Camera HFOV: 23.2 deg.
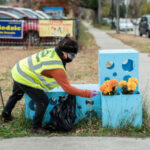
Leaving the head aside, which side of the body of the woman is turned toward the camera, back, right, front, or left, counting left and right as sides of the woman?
right

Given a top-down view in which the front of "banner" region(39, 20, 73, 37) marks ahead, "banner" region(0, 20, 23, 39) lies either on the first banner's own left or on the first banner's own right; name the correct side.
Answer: on the first banner's own right

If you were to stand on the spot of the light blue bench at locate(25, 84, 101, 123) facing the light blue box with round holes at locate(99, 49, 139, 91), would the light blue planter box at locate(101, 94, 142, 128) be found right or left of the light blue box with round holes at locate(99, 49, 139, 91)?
right

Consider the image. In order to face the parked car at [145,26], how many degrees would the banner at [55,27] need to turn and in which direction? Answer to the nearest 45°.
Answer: approximately 135° to its left

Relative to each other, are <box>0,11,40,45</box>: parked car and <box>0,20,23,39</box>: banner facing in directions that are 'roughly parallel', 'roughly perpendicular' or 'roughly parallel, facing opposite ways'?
roughly perpendicular

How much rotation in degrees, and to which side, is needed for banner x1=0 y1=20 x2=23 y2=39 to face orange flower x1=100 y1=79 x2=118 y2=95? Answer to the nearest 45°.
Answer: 0° — it already faces it

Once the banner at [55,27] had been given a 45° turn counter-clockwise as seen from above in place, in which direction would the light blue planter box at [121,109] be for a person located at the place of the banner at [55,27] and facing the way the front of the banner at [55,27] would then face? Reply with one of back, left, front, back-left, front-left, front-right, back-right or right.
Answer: front-right

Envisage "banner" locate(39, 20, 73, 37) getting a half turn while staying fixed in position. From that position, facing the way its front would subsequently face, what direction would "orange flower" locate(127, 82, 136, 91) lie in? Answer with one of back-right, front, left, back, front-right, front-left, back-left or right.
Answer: back

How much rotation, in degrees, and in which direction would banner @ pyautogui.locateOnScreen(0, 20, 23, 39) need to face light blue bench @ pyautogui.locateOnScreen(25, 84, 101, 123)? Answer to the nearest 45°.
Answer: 0° — it already faces it

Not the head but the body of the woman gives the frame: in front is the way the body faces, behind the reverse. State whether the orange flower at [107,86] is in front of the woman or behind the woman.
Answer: in front

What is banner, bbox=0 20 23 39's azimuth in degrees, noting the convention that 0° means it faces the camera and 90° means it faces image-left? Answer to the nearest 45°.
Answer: approximately 0°

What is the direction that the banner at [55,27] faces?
toward the camera

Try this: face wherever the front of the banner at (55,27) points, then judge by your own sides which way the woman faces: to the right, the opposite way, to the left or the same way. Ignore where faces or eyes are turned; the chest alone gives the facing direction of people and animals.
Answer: to the left

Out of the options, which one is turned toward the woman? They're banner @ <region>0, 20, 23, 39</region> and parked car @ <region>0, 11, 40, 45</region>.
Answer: the banner

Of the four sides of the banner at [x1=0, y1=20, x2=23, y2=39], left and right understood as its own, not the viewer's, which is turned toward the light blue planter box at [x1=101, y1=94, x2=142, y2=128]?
front
